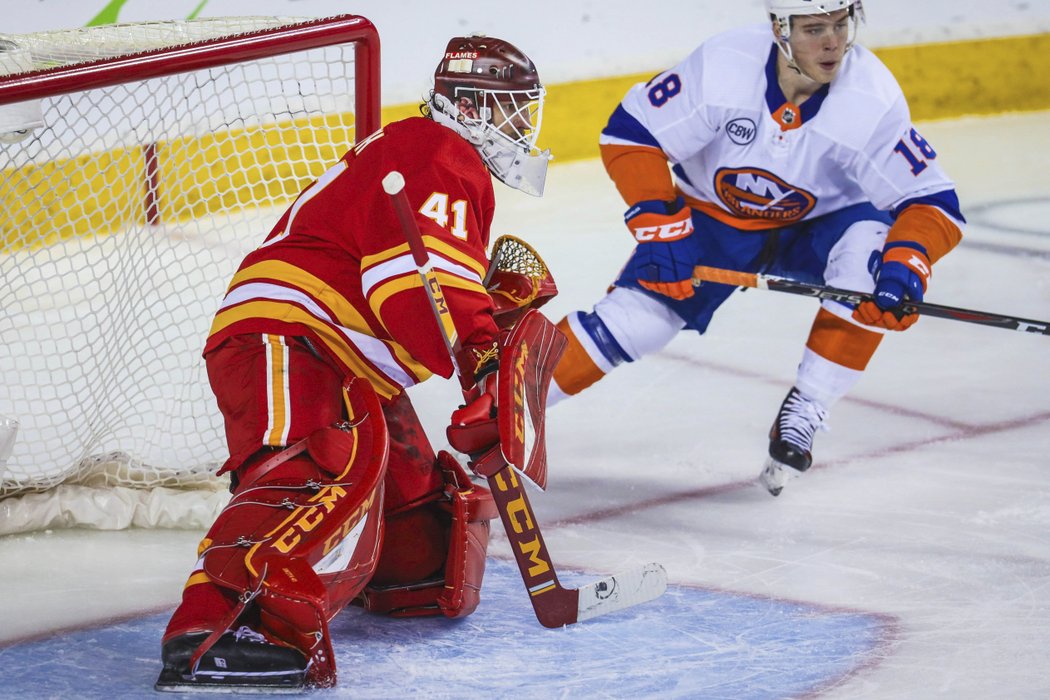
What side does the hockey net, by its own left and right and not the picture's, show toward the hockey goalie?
front

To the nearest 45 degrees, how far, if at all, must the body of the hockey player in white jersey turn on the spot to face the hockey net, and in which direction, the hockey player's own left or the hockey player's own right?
approximately 90° to the hockey player's own right

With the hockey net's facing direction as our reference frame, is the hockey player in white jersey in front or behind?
in front

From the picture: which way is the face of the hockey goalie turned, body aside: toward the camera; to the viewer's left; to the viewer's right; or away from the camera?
to the viewer's right

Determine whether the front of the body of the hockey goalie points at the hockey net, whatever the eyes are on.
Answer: no

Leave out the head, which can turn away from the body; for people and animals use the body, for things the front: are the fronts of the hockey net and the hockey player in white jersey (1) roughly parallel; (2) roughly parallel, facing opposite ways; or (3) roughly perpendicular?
roughly perpendicular

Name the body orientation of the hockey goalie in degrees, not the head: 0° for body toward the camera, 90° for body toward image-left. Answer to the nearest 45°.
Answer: approximately 270°

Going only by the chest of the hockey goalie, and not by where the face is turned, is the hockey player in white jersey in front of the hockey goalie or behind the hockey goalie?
in front

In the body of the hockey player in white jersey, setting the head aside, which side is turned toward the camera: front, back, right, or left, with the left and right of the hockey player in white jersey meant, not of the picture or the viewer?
front

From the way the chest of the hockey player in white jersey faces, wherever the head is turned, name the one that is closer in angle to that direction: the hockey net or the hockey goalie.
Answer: the hockey goalie

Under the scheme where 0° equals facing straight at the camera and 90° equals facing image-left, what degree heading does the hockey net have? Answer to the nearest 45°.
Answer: approximately 315°

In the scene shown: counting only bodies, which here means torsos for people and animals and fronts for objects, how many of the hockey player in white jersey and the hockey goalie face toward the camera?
1

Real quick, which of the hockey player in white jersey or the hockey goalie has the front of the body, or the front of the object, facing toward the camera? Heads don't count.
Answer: the hockey player in white jersey

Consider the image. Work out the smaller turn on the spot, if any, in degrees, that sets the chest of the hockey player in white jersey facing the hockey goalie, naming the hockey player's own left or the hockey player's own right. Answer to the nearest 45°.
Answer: approximately 45° to the hockey player's own right
